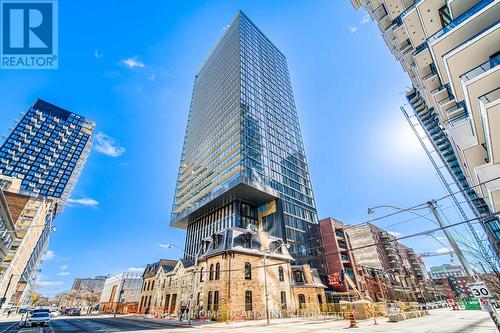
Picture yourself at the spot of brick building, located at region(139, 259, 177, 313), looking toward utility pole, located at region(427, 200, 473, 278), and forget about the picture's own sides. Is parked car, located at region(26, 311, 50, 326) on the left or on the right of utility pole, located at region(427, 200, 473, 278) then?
right

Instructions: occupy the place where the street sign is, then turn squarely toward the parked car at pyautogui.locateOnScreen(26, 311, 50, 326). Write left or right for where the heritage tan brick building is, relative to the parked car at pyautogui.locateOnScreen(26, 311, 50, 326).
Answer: right
